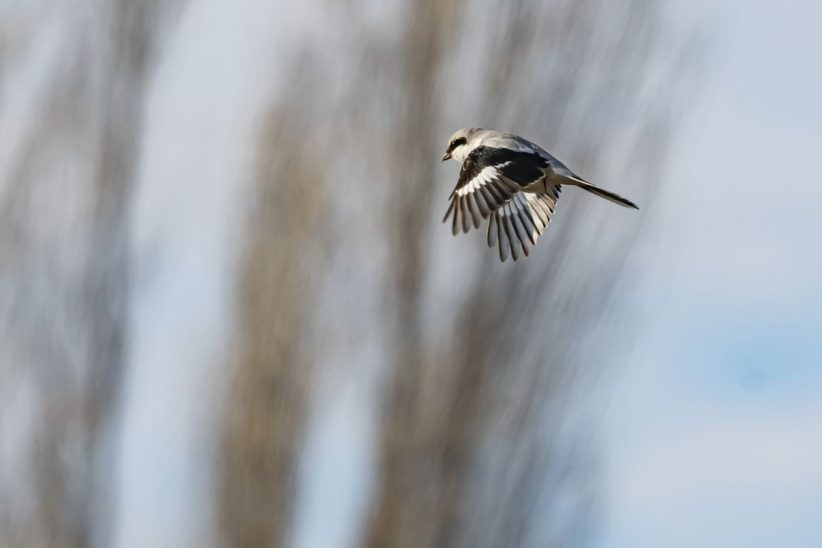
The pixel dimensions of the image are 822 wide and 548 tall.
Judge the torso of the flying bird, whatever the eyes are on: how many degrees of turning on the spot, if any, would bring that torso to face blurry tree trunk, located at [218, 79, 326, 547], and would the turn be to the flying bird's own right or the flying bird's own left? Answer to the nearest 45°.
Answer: approximately 45° to the flying bird's own right

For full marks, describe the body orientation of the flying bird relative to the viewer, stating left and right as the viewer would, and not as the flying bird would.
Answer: facing to the left of the viewer
